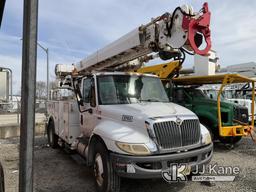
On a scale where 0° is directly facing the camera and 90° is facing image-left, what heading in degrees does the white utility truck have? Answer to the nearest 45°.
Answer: approximately 315°

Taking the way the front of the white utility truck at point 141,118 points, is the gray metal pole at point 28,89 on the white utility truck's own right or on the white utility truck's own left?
on the white utility truck's own right
